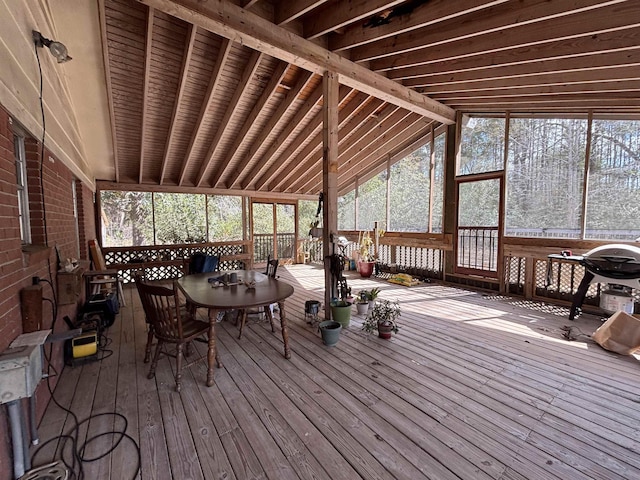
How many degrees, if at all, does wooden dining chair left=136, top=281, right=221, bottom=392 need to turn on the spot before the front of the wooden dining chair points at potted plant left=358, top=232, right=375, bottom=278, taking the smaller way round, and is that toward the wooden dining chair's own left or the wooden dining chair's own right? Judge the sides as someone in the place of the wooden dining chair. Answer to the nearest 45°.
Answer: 0° — it already faces it

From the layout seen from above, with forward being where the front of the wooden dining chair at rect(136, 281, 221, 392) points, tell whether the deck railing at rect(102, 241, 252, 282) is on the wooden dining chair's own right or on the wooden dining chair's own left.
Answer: on the wooden dining chair's own left

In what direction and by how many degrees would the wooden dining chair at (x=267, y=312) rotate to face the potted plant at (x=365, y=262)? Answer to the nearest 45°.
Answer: approximately 180°

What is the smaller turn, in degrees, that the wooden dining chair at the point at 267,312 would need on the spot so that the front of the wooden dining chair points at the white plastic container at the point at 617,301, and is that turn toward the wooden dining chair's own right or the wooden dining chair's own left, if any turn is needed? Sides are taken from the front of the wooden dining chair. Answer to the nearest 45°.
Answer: approximately 135° to the wooden dining chair's own left

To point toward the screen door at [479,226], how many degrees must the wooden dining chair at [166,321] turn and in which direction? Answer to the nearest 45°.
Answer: approximately 45° to its right

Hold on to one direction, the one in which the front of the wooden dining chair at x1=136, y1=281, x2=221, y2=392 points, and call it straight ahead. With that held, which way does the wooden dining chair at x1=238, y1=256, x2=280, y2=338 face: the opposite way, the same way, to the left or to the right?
the opposite way

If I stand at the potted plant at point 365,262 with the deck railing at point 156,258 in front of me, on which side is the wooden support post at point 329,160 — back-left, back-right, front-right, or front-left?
front-left

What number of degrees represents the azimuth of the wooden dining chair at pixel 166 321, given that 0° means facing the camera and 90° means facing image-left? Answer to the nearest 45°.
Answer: approximately 225°

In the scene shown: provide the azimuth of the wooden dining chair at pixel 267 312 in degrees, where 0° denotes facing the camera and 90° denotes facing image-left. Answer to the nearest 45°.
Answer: approximately 45°

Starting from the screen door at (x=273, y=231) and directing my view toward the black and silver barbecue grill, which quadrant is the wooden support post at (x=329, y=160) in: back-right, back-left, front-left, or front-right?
front-right

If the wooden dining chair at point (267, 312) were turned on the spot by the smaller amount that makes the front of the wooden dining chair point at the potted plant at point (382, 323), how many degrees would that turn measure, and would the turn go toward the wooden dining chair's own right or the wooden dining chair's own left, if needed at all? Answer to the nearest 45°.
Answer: approximately 90° to the wooden dining chair's own left

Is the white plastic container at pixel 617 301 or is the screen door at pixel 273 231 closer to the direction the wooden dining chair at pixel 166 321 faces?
the screen door

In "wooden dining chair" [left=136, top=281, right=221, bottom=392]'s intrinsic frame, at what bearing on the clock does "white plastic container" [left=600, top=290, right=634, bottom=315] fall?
The white plastic container is roughly at 2 o'clock from the wooden dining chair.

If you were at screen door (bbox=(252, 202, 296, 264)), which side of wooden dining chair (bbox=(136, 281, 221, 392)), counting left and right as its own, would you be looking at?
front
